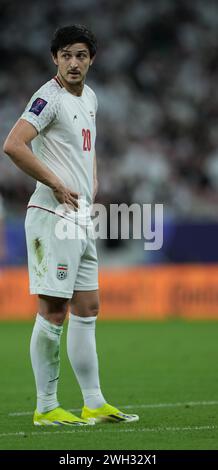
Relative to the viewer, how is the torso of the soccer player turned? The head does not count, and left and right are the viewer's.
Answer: facing the viewer and to the right of the viewer

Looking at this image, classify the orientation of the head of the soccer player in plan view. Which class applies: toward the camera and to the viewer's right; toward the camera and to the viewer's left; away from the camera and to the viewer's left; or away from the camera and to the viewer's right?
toward the camera and to the viewer's right
